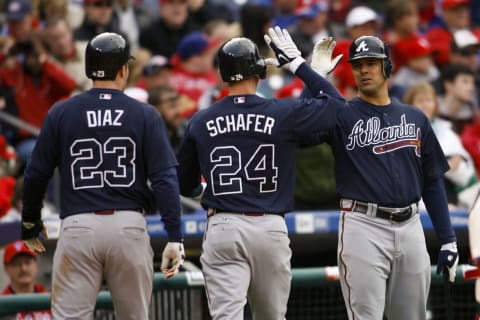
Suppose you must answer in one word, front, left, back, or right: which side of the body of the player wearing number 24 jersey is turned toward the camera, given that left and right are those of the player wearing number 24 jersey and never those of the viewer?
back

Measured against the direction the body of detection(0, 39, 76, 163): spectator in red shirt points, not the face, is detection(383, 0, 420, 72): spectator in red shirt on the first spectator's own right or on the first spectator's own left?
on the first spectator's own left

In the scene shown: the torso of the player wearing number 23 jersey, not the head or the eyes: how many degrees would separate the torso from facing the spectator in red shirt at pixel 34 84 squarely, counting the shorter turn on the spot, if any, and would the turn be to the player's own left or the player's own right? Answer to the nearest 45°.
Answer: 0° — they already face them

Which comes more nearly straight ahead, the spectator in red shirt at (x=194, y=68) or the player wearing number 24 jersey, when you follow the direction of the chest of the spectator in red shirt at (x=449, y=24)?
the player wearing number 24 jersey

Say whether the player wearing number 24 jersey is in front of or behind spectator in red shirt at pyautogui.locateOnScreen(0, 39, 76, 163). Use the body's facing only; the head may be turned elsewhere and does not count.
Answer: in front

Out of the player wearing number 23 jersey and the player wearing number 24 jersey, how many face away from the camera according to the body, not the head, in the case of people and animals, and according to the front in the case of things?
2

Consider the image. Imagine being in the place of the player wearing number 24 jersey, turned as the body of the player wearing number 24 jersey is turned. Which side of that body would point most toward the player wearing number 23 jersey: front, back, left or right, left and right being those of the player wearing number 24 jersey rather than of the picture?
left

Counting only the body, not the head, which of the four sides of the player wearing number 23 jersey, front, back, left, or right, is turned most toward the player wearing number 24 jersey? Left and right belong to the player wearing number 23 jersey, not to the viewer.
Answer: right

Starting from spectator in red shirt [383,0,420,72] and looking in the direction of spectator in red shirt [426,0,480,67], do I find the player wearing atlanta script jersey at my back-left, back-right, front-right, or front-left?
back-right

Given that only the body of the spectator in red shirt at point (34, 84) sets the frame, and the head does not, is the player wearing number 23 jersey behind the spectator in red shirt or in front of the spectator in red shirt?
in front

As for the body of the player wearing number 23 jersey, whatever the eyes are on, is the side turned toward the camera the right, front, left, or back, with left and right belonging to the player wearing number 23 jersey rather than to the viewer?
back

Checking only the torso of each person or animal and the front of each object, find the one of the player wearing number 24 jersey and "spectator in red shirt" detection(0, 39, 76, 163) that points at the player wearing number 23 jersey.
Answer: the spectator in red shirt
